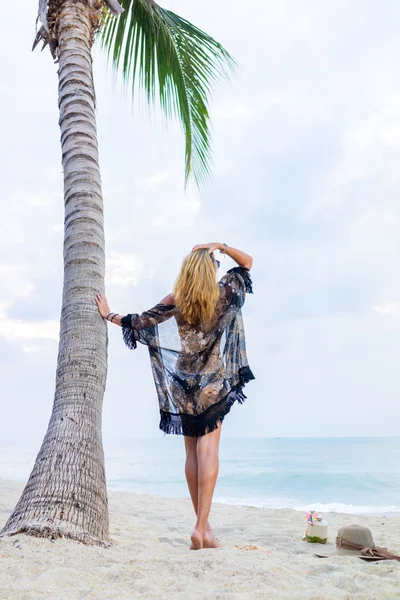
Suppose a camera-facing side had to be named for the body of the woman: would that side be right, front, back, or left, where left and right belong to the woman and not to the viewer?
back
